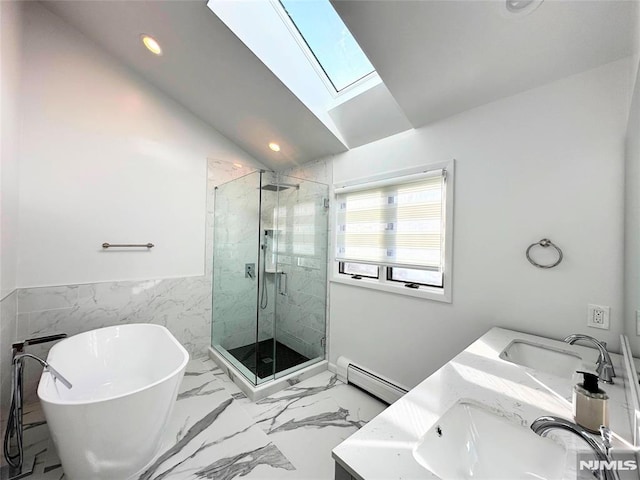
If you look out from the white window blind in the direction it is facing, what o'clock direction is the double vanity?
The double vanity is roughly at 10 o'clock from the white window blind.

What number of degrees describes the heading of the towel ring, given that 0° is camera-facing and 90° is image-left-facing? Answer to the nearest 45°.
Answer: approximately 0°

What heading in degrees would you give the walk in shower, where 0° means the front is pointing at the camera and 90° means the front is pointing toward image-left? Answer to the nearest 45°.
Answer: approximately 315°

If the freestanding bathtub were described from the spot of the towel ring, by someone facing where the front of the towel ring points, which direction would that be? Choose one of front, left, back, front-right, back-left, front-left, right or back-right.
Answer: front-right

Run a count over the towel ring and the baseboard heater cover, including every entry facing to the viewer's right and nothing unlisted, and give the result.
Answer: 0

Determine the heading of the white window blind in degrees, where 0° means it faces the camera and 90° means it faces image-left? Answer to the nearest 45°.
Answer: approximately 45°

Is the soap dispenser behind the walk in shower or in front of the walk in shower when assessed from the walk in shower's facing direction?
in front
